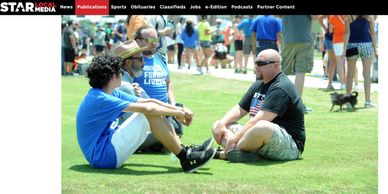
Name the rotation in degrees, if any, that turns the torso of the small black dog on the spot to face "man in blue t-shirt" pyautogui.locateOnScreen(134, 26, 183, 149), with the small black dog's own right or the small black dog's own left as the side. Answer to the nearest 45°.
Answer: approximately 45° to the small black dog's own left

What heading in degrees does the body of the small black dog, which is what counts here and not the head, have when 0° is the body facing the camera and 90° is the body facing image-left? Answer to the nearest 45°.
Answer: approximately 90°

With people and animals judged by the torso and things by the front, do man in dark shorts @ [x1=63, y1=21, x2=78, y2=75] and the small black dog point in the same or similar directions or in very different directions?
very different directions

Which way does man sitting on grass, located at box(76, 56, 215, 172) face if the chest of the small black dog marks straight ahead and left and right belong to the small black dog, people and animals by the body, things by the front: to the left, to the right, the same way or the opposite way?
the opposite way

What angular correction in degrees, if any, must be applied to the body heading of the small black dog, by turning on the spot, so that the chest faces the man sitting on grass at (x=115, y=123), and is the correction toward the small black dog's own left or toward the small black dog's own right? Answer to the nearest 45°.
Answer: approximately 90° to the small black dog's own left

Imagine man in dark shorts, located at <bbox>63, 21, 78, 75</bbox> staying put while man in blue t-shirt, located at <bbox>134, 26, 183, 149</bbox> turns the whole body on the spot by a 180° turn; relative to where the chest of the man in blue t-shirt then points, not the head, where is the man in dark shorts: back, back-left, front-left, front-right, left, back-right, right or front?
front-right

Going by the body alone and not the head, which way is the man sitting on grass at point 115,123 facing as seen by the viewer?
to the viewer's right
